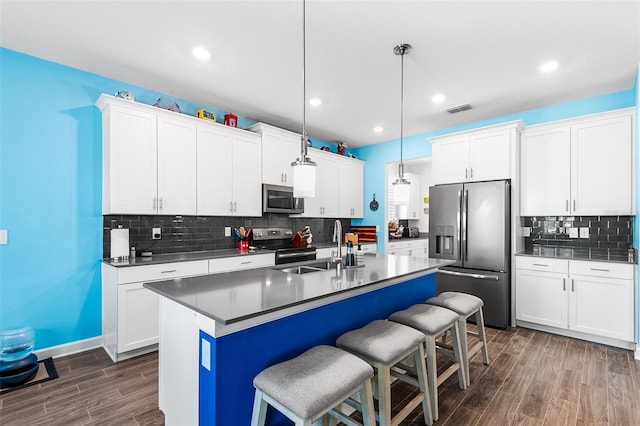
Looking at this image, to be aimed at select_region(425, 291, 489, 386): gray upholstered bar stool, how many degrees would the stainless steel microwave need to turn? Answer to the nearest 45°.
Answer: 0° — it already faces it

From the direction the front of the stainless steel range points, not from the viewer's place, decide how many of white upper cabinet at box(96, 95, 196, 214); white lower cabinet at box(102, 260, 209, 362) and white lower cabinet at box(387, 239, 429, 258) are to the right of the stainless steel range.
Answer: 2

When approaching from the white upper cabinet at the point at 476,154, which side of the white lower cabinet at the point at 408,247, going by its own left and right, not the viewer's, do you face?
front

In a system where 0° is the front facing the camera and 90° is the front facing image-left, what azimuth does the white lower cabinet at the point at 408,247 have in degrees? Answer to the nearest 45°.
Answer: approximately 45°

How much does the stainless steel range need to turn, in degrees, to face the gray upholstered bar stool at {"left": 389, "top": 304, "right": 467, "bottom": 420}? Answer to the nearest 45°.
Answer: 0° — it already faces it

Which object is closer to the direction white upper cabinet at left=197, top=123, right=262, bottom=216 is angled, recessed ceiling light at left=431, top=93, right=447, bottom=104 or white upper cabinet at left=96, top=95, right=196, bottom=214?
the recessed ceiling light

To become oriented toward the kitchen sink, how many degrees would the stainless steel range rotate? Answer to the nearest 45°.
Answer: approximately 45° to its right
